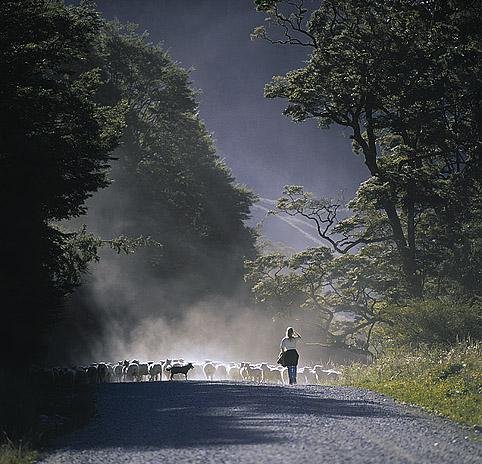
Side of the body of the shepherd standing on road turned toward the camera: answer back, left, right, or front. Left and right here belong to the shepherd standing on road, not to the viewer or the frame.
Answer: back

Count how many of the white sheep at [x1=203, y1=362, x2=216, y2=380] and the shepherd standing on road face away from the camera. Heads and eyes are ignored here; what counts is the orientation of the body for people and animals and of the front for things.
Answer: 2

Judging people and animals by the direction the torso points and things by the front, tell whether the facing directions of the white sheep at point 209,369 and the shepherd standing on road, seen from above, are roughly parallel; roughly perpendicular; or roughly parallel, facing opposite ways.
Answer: roughly parallel

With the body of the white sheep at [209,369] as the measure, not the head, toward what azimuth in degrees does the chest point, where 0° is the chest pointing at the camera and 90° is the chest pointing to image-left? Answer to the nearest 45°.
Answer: approximately 180°

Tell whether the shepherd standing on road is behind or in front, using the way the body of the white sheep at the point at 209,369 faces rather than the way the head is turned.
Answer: behind

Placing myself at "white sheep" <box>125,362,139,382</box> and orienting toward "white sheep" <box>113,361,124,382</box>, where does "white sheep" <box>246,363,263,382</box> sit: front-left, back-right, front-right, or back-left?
back-right
